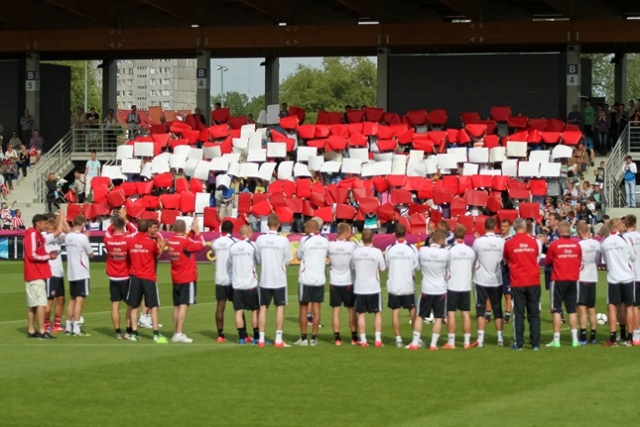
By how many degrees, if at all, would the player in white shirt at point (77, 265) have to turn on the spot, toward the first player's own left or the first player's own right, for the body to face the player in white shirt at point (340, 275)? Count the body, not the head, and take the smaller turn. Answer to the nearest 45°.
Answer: approximately 90° to the first player's own right

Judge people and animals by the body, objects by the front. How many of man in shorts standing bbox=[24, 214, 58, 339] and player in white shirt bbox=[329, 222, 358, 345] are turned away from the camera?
1

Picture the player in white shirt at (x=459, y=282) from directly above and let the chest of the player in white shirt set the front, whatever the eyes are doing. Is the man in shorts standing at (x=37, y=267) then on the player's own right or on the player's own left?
on the player's own left

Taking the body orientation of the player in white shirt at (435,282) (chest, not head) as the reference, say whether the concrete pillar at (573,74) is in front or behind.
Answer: in front

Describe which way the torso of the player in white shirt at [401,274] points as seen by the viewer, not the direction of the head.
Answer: away from the camera

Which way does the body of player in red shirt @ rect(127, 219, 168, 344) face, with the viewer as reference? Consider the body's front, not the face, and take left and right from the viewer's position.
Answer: facing away from the viewer and to the right of the viewer

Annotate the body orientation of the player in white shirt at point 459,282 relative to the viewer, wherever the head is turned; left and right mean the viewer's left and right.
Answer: facing away from the viewer

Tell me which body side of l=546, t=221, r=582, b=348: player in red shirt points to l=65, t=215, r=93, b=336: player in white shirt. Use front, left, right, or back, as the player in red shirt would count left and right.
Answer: left

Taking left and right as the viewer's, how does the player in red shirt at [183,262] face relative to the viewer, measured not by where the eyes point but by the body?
facing away from the viewer and to the right of the viewer

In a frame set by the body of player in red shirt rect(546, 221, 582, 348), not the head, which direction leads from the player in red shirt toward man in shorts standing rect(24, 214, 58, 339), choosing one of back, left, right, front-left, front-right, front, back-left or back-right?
left

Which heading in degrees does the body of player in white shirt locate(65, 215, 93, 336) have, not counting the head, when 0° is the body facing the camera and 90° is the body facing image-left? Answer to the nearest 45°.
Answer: approximately 225°

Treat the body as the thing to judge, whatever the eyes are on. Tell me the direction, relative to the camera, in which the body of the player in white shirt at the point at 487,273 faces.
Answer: away from the camera

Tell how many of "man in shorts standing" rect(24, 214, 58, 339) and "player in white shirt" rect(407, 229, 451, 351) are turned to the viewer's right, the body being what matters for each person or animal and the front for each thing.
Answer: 1

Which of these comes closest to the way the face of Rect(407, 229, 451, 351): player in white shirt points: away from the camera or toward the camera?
away from the camera

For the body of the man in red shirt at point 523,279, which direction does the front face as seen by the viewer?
away from the camera

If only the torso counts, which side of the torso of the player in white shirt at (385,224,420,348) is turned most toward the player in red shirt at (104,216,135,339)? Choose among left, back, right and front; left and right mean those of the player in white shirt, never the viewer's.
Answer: left

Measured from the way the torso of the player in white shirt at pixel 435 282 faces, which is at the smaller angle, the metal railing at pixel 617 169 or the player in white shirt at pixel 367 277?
the metal railing

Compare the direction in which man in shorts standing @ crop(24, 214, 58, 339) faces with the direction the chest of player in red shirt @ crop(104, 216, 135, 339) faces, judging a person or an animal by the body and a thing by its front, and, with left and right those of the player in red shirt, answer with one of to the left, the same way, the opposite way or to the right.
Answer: to the right

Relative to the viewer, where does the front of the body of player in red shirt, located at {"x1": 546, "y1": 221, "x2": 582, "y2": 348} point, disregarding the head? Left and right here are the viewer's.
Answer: facing away from the viewer
